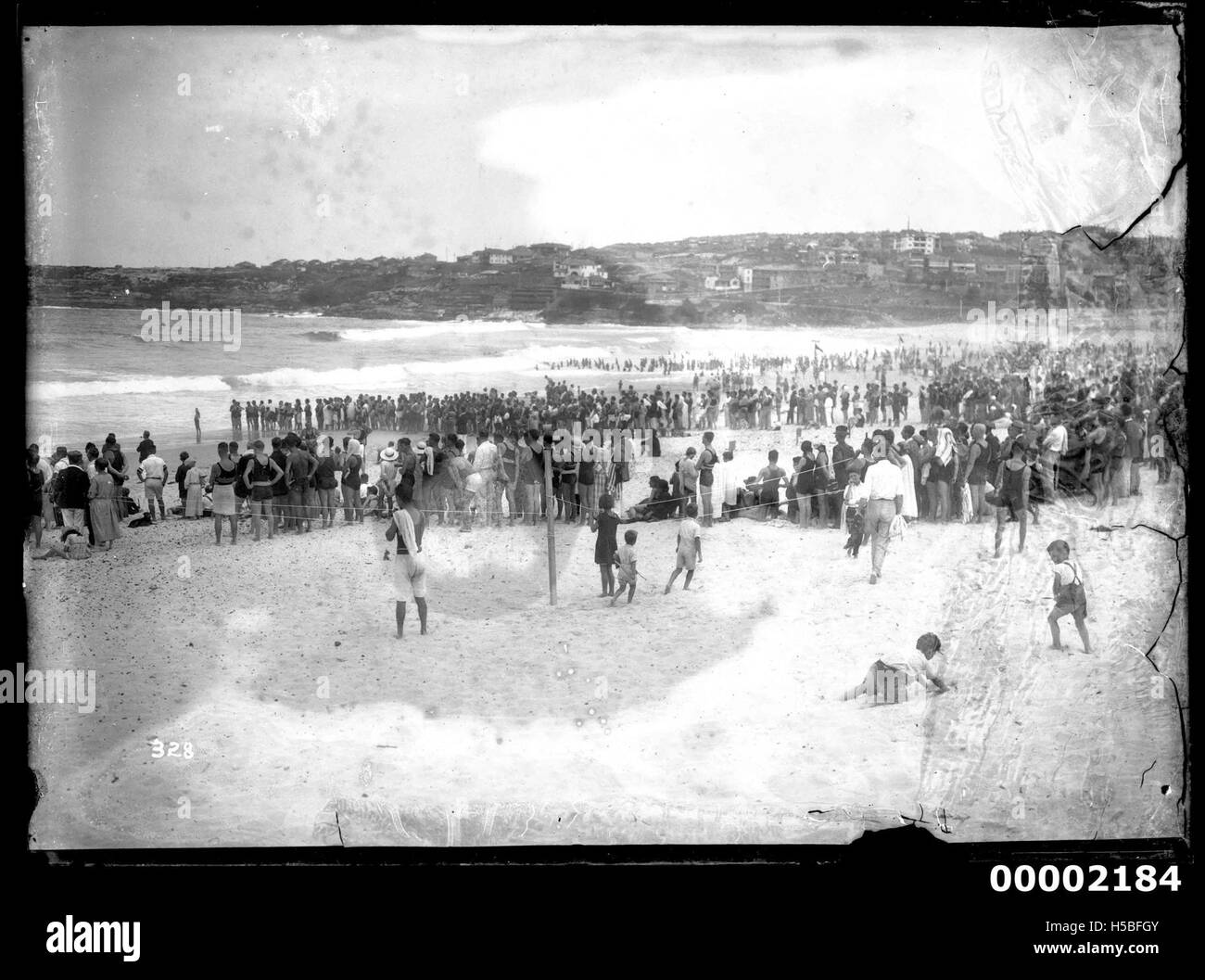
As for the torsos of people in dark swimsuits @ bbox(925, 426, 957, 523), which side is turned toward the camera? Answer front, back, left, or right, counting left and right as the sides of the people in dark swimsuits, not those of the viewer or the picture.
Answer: back

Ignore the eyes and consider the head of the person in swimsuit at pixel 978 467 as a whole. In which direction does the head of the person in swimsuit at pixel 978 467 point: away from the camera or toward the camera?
away from the camera

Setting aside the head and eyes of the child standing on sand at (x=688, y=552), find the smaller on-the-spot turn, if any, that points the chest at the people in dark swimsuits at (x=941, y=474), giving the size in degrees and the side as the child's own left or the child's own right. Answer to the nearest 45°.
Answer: approximately 45° to the child's own right

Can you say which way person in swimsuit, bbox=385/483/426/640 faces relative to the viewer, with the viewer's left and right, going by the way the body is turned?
facing away from the viewer and to the left of the viewer
